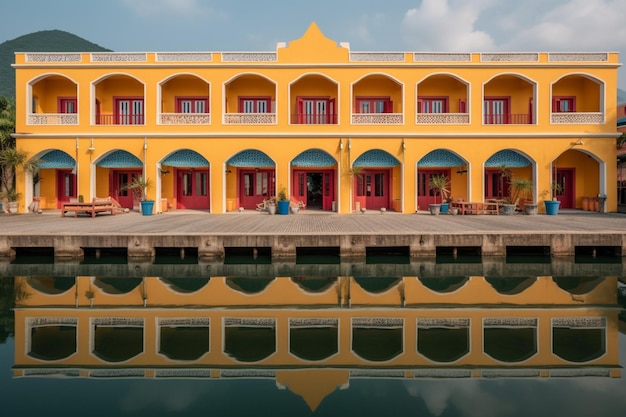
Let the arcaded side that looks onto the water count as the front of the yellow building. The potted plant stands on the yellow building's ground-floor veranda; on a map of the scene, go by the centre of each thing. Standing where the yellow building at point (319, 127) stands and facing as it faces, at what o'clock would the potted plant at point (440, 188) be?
The potted plant is roughly at 9 o'clock from the yellow building.

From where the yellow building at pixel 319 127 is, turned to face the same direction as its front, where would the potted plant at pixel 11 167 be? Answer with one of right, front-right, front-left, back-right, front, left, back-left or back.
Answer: right

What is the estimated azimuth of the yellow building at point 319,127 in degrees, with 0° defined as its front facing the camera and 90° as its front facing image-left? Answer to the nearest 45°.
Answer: approximately 0°

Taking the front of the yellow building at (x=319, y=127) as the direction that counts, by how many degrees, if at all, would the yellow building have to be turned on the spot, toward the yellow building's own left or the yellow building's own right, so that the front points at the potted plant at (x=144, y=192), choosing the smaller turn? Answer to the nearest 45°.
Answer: approximately 90° to the yellow building's own right

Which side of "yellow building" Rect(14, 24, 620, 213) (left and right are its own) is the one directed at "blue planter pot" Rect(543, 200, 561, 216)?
left

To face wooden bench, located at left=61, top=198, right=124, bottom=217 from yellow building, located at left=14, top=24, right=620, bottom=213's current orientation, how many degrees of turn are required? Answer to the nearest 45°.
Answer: approximately 90° to its right

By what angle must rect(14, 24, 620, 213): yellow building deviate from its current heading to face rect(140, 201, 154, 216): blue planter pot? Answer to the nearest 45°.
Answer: approximately 90° to its right
